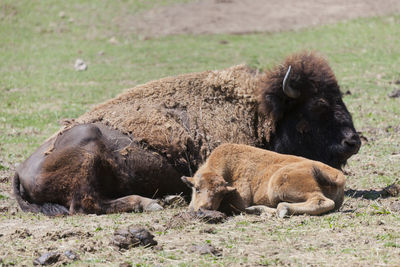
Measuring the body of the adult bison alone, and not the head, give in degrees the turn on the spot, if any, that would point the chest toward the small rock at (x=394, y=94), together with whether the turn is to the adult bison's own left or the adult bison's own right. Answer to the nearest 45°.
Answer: approximately 45° to the adult bison's own left

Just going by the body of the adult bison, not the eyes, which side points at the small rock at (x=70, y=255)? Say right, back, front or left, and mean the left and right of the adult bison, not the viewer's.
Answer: right

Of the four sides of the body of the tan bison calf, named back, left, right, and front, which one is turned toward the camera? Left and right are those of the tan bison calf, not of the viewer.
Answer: left

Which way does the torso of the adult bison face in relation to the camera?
to the viewer's right

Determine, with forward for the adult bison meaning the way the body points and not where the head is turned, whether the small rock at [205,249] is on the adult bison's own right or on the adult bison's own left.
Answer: on the adult bison's own right

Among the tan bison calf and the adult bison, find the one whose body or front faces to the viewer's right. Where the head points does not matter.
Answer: the adult bison

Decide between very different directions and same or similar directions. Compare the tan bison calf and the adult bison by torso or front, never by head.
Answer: very different directions

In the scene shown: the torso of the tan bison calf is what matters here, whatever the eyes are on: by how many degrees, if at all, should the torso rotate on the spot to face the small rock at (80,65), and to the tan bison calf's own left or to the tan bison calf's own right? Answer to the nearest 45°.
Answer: approximately 45° to the tan bison calf's own right

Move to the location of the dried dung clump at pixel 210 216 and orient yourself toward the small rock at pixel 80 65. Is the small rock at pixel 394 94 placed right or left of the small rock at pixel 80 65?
right

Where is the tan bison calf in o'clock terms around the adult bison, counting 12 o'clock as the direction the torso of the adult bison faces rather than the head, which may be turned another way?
The tan bison calf is roughly at 2 o'clock from the adult bison.

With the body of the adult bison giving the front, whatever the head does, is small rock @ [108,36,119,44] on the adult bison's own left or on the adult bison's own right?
on the adult bison's own left

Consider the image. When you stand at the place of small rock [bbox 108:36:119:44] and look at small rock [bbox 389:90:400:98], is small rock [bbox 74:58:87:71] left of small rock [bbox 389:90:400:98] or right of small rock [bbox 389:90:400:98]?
right

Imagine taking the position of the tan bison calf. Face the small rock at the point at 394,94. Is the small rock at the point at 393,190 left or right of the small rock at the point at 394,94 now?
right
